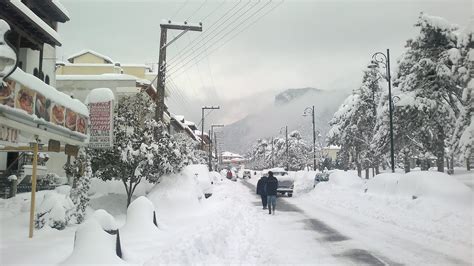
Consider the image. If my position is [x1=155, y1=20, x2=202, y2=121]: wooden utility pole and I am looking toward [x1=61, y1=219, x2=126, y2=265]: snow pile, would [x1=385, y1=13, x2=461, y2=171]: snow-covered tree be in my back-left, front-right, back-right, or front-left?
back-left

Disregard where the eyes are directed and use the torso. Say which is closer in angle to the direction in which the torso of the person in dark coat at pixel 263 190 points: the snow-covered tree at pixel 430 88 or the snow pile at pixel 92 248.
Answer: the snow-covered tree

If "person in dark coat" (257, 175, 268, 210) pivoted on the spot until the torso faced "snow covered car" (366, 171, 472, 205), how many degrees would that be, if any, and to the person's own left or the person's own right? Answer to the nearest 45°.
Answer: approximately 90° to the person's own right

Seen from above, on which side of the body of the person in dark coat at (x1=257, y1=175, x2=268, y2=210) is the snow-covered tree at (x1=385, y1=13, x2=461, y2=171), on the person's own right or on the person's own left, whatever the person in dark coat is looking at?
on the person's own right

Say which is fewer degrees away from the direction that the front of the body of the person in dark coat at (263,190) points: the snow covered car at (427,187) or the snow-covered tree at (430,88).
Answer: the snow-covered tree

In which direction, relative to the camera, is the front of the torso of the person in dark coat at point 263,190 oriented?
away from the camera

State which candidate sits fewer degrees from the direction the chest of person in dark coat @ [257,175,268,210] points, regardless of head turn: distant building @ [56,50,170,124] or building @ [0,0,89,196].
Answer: the distant building

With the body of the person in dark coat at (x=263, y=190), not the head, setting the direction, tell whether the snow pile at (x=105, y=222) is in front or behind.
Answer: behind
